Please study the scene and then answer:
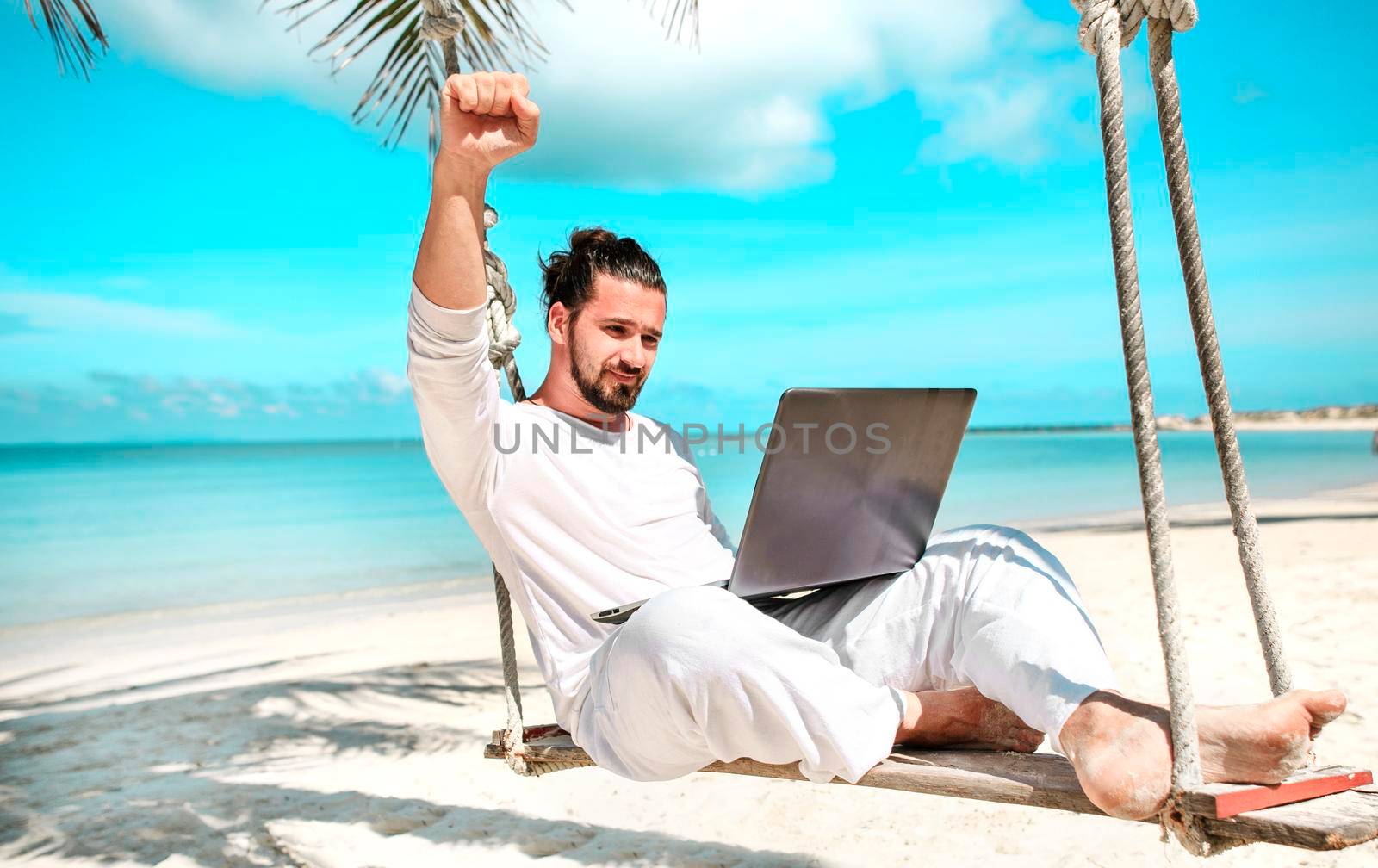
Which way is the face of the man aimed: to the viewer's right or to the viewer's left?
to the viewer's right

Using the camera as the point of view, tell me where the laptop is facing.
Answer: facing away from the viewer and to the left of the viewer
